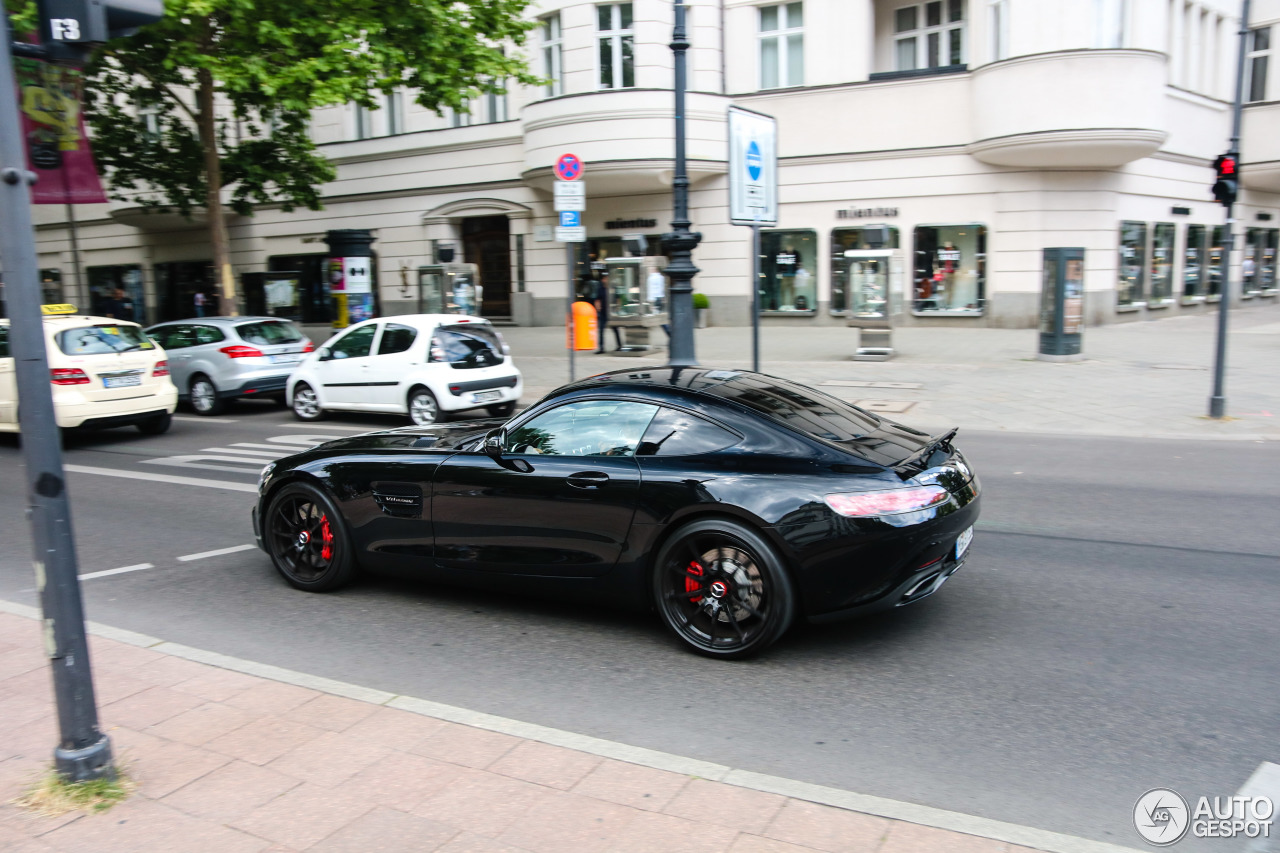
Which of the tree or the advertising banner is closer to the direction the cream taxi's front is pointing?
the tree

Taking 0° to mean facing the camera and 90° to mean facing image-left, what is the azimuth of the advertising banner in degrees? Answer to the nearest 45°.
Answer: approximately 0°

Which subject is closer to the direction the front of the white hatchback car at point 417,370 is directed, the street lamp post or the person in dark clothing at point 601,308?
the person in dark clothing

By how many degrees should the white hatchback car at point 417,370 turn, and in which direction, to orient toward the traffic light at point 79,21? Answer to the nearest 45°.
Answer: approximately 135° to its left

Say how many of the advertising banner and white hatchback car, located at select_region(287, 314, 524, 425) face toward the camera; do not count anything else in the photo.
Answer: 1

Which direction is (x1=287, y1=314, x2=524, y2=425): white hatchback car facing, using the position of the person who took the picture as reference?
facing away from the viewer and to the left of the viewer

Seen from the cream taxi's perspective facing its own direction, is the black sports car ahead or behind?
behind
